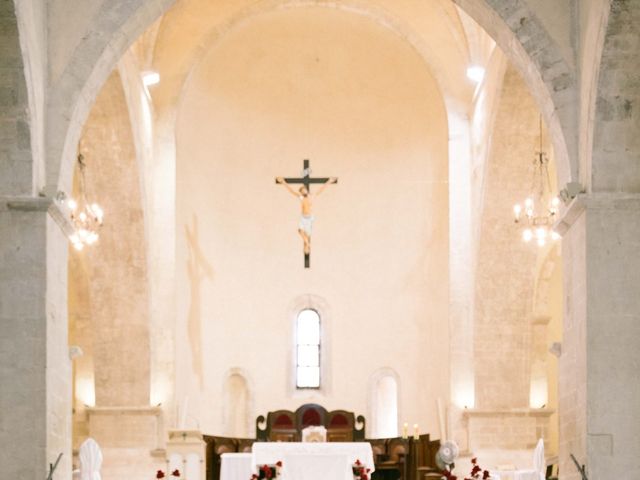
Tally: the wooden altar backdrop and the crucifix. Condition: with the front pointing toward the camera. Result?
2

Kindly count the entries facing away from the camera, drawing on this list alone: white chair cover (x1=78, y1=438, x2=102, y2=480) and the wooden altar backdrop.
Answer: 1

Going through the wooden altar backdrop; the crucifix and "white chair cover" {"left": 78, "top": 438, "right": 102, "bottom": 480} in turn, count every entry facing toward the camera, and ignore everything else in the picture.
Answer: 2

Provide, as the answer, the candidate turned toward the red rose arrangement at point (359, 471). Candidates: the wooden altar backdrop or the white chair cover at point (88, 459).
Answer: the wooden altar backdrop

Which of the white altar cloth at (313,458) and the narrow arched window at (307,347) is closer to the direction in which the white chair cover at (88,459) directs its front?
the narrow arched window

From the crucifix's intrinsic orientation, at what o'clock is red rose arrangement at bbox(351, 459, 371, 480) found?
The red rose arrangement is roughly at 12 o'clock from the crucifix.

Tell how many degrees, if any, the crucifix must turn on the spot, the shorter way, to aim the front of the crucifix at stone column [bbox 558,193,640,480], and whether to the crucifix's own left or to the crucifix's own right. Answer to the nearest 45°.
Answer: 0° — it already faces it

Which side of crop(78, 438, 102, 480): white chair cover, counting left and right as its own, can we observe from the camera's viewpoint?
back

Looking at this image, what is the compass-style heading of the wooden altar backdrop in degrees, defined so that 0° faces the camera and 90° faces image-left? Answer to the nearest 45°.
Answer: approximately 0°

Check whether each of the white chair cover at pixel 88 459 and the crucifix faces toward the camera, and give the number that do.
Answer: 1
